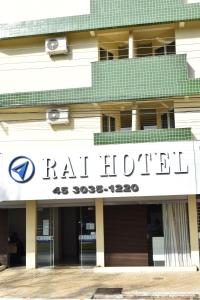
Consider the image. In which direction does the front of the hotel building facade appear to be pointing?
toward the camera

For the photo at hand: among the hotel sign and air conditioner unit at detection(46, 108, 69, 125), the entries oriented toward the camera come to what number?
2

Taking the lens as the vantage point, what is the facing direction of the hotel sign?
facing the viewer

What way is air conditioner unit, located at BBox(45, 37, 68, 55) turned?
toward the camera

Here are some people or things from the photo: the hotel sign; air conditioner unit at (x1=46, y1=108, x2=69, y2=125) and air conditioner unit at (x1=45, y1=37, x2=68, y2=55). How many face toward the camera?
3

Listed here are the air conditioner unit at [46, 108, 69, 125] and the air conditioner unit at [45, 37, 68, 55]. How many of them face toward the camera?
2
